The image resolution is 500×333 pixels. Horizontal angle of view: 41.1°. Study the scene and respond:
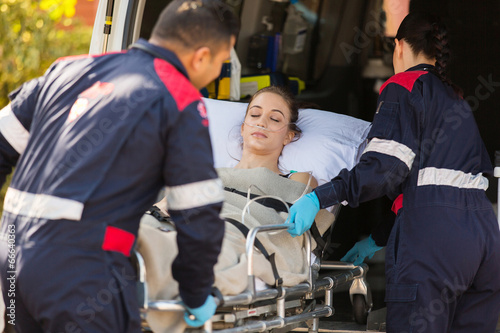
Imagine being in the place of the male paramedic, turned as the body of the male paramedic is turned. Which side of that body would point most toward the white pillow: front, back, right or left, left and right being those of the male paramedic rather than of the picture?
front

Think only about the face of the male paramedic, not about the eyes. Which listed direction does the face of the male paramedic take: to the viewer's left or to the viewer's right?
to the viewer's right

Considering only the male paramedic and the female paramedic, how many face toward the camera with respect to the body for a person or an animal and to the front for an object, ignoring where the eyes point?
0

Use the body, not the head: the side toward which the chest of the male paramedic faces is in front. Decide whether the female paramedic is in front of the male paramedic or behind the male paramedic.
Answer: in front

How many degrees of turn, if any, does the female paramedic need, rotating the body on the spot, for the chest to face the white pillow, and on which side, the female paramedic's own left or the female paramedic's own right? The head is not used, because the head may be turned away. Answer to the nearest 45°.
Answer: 0° — they already face it

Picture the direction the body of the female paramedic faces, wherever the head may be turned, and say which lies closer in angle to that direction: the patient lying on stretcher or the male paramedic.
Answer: the patient lying on stretcher

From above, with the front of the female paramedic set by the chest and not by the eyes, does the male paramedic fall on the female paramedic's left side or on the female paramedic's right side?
on the female paramedic's left side

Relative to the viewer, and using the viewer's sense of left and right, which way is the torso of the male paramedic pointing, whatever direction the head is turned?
facing away from the viewer and to the right of the viewer

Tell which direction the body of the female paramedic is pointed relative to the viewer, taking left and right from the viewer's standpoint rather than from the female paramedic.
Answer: facing away from the viewer and to the left of the viewer

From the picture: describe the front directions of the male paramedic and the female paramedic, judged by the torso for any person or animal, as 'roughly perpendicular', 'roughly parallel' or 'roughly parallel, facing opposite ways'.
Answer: roughly perpendicular

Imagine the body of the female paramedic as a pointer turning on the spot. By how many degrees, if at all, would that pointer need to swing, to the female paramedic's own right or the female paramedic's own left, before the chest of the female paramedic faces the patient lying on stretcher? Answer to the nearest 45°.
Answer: approximately 45° to the female paramedic's own left

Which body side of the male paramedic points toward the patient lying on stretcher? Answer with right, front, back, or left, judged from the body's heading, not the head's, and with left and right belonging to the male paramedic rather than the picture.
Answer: front
